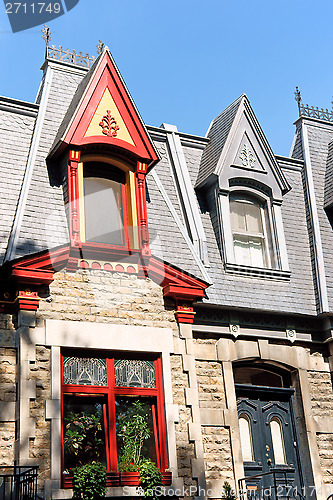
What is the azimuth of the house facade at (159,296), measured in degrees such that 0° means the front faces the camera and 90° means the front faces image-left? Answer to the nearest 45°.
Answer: approximately 315°
